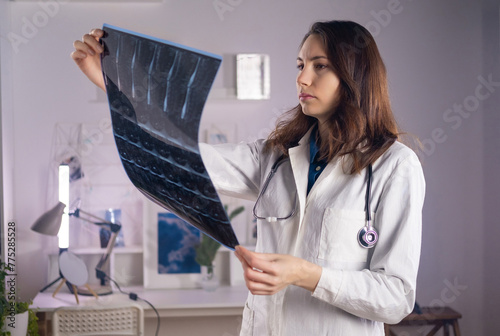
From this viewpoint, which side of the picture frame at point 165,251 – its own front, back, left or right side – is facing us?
front

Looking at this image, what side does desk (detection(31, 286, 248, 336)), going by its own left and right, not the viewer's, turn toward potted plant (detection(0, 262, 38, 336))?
right

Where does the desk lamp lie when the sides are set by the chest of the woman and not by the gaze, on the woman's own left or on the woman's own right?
on the woman's own right

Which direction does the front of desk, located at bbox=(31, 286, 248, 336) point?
toward the camera

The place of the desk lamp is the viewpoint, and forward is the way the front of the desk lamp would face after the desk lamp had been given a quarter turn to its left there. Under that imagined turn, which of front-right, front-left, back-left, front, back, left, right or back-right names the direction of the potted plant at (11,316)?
front-right

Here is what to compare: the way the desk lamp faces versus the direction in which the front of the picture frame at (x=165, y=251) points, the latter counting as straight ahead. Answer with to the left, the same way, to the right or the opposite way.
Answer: to the right

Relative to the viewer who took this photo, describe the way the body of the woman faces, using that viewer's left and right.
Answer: facing the viewer and to the left of the viewer

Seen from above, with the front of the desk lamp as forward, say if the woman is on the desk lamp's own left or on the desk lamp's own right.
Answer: on the desk lamp's own left

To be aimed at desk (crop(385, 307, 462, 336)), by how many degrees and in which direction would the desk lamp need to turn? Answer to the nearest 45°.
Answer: approximately 180°

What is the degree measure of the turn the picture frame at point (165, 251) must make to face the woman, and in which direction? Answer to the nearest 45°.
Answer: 0° — it already faces them

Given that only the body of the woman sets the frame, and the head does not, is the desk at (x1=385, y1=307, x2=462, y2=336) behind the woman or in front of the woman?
behind

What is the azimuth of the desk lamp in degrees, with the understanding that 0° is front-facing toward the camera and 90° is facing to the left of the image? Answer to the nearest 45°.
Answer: approximately 90°

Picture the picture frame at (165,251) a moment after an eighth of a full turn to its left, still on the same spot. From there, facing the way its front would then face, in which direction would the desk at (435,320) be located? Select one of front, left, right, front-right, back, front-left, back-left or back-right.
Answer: front-left
